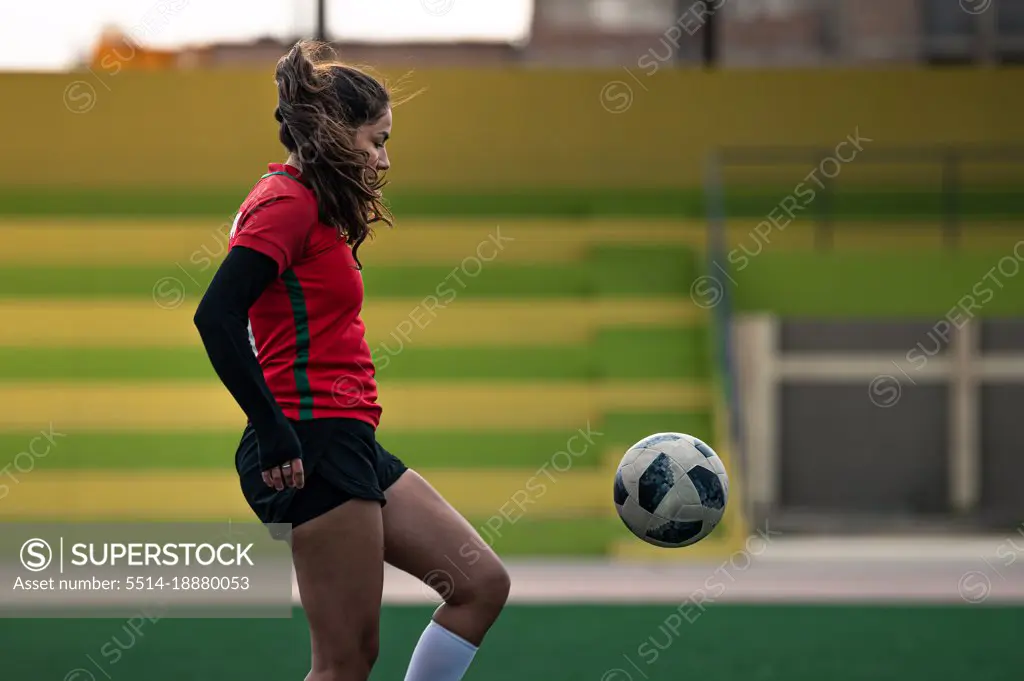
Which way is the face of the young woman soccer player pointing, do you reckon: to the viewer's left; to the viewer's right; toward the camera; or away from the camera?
to the viewer's right

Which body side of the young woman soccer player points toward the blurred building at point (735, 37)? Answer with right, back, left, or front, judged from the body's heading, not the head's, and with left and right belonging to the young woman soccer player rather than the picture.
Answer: left

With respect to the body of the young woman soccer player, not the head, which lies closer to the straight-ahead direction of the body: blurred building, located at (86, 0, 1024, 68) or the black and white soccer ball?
the black and white soccer ball

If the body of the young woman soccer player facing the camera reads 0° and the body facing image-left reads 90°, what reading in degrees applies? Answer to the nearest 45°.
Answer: approximately 270°

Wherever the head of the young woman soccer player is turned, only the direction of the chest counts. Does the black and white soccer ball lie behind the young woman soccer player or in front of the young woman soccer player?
in front
